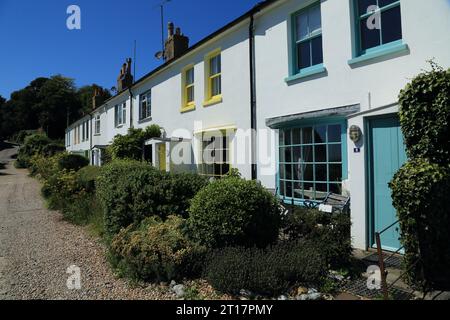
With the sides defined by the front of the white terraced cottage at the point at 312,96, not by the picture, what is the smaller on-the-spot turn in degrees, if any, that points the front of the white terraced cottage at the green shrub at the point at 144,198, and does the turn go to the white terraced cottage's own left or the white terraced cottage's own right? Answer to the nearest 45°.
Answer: approximately 45° to the white terraced cottage's own right

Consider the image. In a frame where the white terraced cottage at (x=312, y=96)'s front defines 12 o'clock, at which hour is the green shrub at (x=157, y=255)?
The green shrub is roughly at 12 o'clock from the white terraced cottage.

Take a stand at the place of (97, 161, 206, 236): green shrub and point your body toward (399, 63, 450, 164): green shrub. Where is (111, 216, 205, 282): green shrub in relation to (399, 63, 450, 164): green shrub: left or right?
right

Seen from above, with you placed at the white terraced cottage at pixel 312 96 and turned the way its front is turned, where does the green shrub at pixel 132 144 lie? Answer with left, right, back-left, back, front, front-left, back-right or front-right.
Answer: right

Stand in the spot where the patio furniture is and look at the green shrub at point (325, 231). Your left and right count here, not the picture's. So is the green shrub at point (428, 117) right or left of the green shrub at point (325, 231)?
left

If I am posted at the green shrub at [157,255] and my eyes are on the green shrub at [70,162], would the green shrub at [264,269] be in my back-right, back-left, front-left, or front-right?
back-right

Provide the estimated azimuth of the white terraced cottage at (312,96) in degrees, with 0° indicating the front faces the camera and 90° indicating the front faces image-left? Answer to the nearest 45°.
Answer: approximately 45°

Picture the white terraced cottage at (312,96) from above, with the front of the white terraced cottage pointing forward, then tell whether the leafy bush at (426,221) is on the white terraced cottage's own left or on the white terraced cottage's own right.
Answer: on the white terraced cottage's own left

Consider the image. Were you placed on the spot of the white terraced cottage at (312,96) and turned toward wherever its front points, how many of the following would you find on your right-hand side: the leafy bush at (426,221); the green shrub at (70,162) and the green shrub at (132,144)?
2

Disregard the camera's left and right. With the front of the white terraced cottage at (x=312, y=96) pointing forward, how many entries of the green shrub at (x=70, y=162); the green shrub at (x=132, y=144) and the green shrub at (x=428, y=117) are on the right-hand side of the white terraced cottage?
2

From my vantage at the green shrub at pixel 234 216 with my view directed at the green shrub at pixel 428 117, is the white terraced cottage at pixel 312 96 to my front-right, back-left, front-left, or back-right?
front-left

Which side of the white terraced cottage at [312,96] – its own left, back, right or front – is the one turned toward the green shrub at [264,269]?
front
